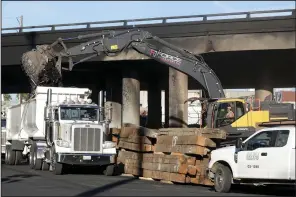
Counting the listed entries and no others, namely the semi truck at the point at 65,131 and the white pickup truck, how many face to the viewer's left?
1

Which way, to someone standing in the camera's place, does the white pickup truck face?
facing to the left of the viewer

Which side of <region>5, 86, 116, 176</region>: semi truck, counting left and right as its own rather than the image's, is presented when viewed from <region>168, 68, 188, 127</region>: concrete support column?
left

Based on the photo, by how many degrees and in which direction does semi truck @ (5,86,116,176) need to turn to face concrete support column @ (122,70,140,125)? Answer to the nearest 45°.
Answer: approximately 135° to its left

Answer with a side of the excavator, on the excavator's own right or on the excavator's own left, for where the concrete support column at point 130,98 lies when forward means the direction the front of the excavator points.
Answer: on the excavator's own right

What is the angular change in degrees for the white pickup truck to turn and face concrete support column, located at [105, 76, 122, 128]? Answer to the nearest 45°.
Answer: approximately 90° to its right

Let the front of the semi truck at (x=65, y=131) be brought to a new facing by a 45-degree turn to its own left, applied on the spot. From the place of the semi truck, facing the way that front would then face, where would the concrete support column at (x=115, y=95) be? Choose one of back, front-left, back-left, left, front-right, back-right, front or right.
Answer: left

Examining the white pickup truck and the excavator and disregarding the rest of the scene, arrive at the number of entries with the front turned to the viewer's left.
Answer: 2

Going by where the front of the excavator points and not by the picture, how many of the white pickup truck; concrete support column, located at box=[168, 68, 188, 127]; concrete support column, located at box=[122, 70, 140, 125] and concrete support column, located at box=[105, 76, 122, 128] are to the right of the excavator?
3

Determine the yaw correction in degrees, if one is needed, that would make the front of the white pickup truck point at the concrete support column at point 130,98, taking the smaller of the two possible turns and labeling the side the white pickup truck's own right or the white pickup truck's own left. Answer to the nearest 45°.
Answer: approximately 90° to the white pickup truck's own right

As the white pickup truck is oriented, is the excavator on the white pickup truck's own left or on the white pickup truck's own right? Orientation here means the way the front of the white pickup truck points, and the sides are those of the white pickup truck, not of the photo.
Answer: on the white pickup truck's own right

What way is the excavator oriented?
to the viewer's left

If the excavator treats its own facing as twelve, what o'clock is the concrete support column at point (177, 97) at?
The concrete support column is roughly at 3 o'clock from the excavator.
